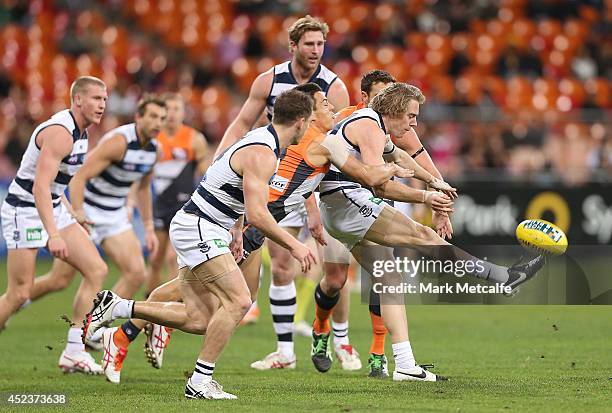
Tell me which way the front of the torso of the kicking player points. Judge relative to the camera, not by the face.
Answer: to the viewer's right

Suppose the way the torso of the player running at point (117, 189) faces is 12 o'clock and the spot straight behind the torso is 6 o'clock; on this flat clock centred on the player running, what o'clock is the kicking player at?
The kicking player is roughly at 12 o'clock from the player running.

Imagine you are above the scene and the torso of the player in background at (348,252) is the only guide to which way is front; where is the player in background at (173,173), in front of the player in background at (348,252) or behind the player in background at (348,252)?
behind

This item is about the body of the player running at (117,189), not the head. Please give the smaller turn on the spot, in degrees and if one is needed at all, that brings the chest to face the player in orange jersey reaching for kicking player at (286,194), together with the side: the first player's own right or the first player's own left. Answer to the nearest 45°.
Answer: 0° — they already face them

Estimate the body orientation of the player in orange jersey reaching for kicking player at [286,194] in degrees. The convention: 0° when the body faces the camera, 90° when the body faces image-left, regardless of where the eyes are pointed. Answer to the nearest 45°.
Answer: approximately 270°

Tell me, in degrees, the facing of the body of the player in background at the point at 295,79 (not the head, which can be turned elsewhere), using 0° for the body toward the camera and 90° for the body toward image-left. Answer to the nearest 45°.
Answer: approximately 315°
